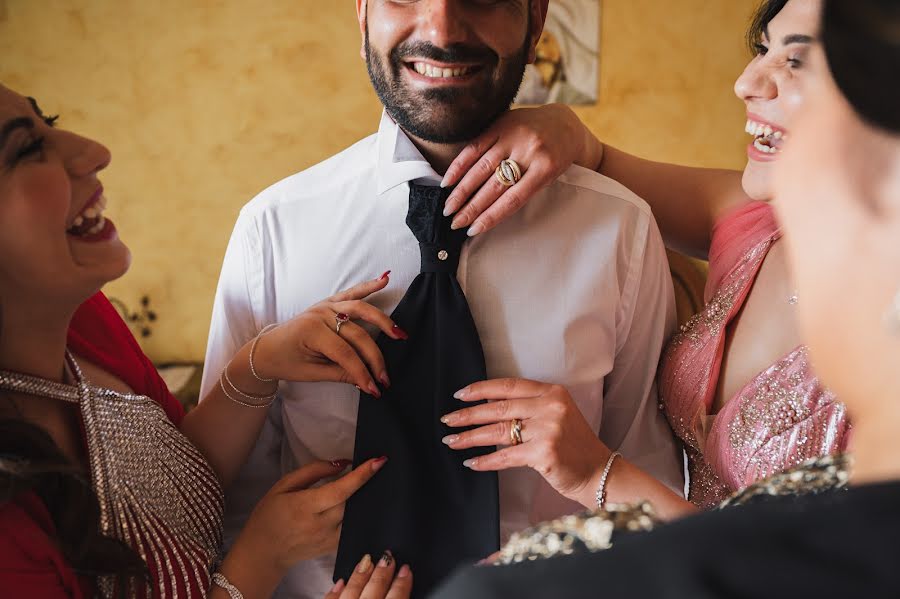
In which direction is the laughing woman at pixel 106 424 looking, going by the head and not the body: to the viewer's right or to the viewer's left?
to the viewer's right

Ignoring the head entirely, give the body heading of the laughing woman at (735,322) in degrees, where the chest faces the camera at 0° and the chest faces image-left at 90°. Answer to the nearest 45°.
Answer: approximately 45°

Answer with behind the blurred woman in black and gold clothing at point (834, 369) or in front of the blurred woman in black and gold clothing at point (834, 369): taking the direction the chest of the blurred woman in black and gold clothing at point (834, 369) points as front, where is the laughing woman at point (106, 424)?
in front

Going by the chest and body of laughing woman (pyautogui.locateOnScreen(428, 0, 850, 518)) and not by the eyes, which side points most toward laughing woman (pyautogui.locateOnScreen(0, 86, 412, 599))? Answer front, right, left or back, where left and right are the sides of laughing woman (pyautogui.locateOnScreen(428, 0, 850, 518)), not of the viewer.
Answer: front

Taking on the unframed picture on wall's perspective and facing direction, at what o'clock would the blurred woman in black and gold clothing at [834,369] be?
The blurred woman in black and gold clothing is roughly at 12 o'clock from the unframed picture on wall.

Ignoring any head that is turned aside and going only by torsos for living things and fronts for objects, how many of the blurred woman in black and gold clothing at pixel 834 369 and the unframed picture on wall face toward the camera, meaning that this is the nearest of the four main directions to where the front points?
1

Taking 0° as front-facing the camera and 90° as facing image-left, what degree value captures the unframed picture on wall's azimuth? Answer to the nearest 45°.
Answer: approximately 0°

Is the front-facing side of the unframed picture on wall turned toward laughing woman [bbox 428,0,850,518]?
yes
